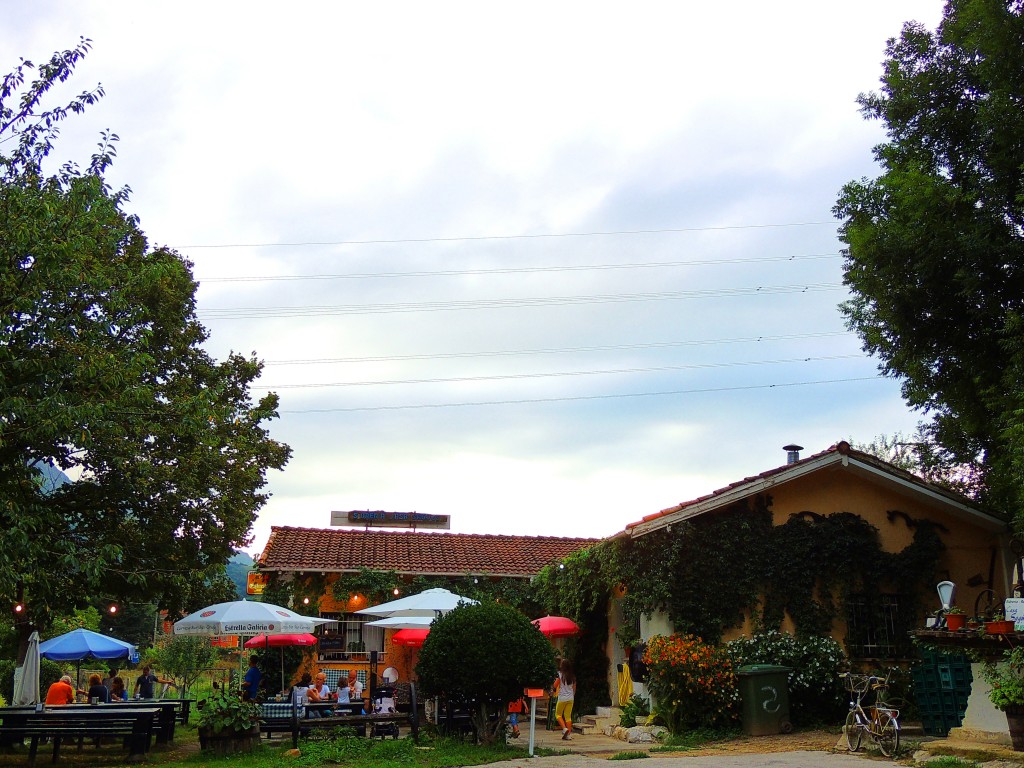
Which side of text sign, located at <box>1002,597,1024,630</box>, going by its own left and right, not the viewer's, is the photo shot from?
front

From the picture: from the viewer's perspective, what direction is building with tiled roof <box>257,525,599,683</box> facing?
toward the camera

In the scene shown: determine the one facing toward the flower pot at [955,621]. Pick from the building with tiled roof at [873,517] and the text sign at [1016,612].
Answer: the building with tiled roof

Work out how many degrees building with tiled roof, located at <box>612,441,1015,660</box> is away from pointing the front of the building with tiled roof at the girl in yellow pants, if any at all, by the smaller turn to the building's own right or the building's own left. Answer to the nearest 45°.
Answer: approximately 90° to the building's own right

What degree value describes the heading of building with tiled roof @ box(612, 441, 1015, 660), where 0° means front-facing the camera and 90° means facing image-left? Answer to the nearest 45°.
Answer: approximately 0°

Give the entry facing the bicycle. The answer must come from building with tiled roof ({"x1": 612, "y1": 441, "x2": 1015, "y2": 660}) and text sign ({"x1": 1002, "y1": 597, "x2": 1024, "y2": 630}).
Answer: the building with tiled roof

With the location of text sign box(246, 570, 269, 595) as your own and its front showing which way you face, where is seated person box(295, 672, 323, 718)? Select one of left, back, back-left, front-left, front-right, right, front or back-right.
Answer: front

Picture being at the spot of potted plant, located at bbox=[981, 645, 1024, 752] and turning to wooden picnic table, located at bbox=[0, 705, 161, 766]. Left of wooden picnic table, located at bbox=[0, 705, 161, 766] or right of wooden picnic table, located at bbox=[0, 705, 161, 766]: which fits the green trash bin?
right

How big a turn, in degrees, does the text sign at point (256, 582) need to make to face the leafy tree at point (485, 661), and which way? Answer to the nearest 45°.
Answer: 0° — it already faces it

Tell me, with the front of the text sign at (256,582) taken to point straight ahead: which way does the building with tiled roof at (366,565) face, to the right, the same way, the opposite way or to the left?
the same way

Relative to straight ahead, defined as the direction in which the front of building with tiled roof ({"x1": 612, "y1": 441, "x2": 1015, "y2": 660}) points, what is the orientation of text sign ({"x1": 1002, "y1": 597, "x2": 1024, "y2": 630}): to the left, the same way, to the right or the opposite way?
the same way
